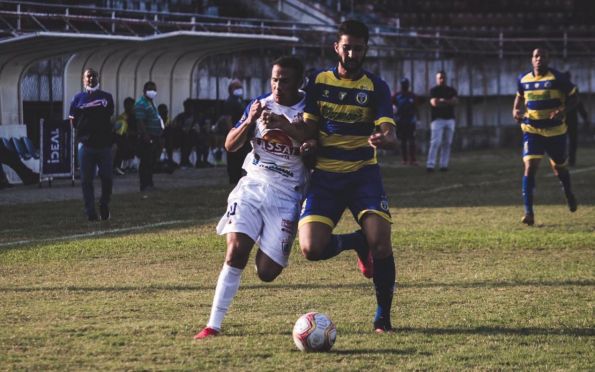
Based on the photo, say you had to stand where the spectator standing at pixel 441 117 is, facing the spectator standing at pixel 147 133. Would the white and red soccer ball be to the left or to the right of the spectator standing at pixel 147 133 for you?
left

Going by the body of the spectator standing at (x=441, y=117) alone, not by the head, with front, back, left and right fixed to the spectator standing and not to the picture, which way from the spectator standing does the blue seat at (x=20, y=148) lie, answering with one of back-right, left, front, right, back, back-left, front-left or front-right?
front-right

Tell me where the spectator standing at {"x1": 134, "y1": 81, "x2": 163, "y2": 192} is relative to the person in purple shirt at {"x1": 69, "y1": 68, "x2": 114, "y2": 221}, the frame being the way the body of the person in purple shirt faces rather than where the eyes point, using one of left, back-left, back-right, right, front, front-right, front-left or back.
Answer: back

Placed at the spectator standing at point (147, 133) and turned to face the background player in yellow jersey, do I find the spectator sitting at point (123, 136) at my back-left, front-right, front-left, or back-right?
back-left

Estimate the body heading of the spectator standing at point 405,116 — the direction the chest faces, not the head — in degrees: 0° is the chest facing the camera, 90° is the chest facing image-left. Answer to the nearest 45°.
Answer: approximately 0°

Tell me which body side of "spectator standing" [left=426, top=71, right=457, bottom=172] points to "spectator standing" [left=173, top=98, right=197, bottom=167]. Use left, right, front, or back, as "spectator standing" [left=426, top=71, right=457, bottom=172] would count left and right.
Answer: right

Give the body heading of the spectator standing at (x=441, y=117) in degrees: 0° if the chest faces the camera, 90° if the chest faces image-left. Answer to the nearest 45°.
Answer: approximately 0°

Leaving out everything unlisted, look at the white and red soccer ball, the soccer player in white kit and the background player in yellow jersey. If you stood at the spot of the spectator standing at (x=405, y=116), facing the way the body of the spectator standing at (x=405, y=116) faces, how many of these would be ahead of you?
3
